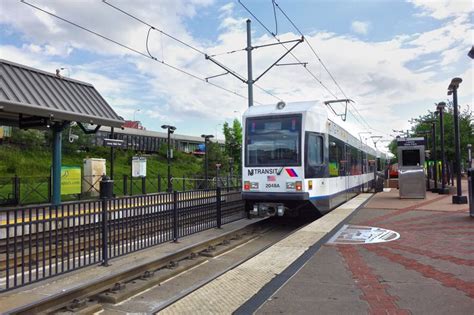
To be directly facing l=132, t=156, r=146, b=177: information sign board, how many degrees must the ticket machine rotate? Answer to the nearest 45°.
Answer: approximately 90° to its right

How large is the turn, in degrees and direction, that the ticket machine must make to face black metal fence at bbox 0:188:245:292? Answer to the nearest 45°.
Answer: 0° — it already faces it

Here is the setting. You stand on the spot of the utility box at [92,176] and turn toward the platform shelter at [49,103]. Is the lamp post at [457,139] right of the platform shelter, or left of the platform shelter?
left

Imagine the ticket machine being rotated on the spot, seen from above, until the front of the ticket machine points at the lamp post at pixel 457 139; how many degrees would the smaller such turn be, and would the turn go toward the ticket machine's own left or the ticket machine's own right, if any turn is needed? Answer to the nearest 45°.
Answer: approximately 45° to the ticket machine's own left

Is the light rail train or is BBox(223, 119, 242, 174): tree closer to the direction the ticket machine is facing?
the light rail train

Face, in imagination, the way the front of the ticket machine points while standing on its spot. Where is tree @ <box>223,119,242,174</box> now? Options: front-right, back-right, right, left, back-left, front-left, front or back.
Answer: back-right

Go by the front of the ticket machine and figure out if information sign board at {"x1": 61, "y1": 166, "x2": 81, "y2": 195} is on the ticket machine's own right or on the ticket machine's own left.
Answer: on the ticket machine's own right

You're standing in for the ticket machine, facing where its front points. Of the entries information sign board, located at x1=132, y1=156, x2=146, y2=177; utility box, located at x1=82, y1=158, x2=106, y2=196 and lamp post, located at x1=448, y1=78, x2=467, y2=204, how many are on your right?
2

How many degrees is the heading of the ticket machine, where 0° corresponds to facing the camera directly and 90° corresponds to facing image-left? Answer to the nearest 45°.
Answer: approximately 0°

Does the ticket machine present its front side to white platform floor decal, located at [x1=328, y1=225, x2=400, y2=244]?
yes

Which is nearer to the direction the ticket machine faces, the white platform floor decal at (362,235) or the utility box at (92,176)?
the white platform floor decal

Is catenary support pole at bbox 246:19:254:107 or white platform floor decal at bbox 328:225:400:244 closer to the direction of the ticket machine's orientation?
the white platform floor decal
